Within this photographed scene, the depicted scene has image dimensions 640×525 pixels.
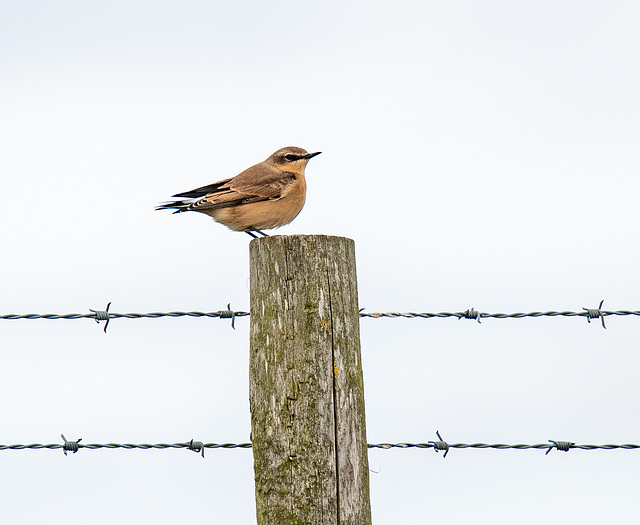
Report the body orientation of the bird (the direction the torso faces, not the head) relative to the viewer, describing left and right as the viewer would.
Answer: facing to the right of the viewer
